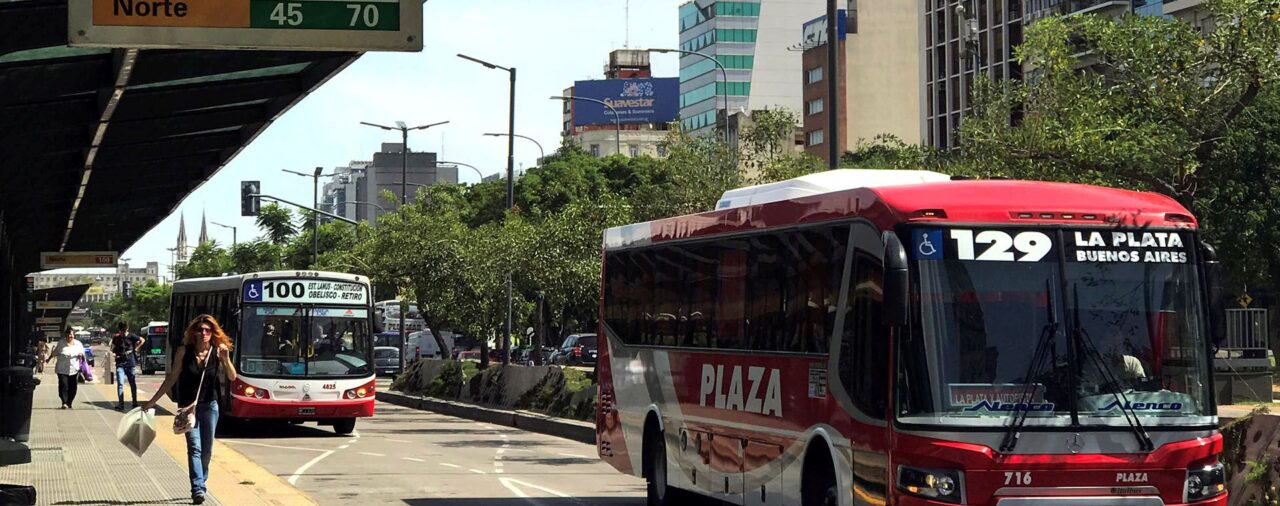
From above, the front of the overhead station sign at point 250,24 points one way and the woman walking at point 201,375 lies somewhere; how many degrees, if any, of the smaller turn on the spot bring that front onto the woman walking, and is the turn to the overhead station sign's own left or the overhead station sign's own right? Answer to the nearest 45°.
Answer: approximately 180°

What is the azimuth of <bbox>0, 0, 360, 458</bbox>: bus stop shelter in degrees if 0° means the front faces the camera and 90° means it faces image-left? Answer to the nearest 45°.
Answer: approximately 270°

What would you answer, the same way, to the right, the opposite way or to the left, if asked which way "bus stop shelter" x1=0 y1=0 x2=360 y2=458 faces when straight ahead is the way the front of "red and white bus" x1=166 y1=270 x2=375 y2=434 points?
to the left

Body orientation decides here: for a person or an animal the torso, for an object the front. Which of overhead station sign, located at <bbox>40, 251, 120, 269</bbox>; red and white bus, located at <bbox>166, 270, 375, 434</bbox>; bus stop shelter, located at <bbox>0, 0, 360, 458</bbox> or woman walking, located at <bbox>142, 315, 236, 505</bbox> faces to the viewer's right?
the bus stop shelter

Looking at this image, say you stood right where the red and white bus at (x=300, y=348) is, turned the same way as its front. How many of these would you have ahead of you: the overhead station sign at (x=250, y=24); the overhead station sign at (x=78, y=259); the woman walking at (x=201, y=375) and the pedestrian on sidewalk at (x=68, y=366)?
2

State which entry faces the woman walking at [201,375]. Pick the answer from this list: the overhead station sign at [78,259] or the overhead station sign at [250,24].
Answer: the overhead station sign at [78,259]

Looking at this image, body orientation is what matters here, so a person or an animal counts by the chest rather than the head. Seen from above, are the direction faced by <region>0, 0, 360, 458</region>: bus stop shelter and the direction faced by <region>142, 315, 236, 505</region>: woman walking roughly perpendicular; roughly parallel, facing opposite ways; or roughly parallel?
roughly perpendicular

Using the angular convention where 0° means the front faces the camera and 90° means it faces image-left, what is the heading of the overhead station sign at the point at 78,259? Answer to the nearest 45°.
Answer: approximately 0°

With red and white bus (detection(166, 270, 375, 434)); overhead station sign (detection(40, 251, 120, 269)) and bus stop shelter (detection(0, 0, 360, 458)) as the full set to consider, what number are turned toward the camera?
2
